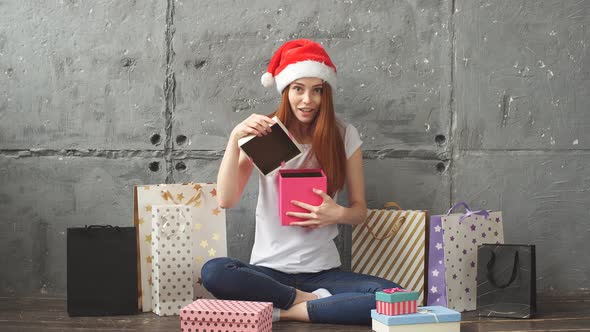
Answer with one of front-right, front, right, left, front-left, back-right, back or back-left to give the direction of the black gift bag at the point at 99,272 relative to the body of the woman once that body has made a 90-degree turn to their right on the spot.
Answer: front

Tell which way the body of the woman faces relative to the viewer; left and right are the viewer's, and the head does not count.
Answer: facing the viewer

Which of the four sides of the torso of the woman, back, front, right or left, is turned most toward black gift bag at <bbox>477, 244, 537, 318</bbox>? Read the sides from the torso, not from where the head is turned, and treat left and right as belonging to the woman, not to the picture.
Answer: left

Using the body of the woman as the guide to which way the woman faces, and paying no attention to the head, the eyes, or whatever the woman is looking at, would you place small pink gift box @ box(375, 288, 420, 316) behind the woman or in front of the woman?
in front

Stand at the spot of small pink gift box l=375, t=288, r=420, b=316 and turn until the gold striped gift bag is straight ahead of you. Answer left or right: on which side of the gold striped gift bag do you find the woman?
left

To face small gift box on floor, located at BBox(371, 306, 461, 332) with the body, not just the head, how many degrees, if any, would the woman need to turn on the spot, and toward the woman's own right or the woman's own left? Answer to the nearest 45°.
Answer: approximately 45° to the woman's own left
